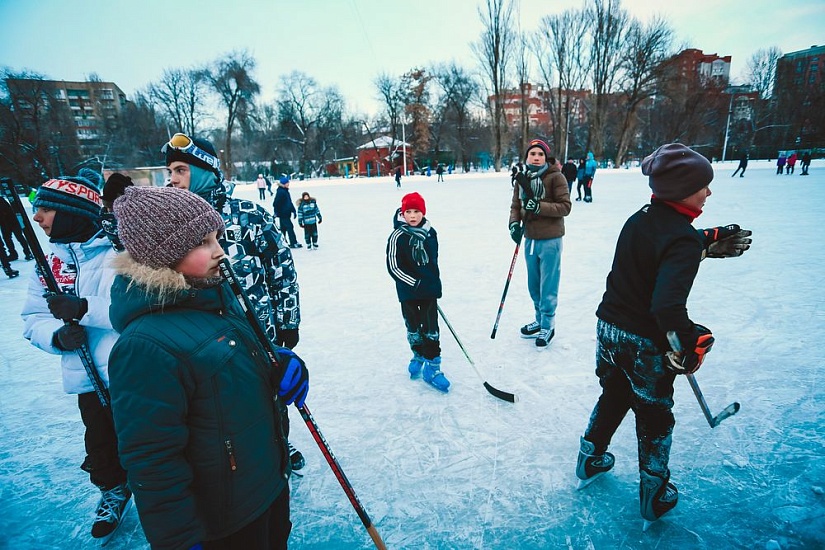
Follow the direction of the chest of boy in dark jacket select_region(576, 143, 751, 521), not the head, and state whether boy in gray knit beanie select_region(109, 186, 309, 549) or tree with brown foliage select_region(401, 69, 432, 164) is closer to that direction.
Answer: the tree with brown foliage

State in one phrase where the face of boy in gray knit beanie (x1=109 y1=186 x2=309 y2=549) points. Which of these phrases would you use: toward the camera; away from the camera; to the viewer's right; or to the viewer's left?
to the viewer's right

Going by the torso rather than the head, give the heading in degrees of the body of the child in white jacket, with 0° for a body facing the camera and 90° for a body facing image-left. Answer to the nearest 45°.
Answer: approximately 45°

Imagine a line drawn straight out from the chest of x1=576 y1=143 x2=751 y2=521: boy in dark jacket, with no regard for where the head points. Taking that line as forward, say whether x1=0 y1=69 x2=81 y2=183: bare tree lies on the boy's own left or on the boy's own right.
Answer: on the boy's own left

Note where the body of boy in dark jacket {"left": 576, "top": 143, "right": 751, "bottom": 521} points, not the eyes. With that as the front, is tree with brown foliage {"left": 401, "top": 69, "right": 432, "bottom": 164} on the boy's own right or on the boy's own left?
on the boy's own left

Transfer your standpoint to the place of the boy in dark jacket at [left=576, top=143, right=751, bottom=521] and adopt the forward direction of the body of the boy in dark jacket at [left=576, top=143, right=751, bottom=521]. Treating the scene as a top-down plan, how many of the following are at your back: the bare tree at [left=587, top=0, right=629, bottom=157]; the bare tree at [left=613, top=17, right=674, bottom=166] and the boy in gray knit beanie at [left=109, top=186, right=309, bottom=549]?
1

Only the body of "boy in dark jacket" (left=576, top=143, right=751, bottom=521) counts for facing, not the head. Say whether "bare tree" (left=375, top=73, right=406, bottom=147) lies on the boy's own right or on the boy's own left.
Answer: on the boy's own left
